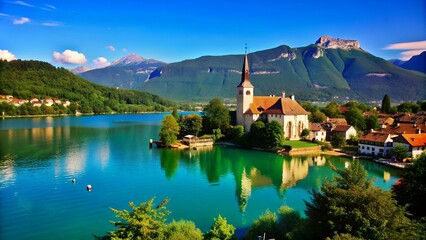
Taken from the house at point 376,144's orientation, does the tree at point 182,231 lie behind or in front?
in front

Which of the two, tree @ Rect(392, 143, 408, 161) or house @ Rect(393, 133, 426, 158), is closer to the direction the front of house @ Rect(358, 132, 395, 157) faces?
the tree

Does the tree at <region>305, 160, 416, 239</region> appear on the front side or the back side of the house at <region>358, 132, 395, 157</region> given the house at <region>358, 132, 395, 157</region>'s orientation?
on the front side

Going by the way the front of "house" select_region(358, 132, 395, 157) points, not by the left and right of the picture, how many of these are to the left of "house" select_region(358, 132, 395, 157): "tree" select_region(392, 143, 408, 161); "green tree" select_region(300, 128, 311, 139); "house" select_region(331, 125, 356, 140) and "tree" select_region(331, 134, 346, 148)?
1

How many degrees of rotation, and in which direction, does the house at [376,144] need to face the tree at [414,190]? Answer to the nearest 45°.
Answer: approximately 45° to its left

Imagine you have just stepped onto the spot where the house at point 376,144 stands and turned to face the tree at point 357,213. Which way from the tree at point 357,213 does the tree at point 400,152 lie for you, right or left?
left

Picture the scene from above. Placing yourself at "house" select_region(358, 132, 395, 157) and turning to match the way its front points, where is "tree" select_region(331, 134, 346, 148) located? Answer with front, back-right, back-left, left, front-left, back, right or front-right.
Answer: right

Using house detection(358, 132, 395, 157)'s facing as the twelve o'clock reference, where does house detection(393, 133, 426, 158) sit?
house detection(393, 133, 426, 158) is roughly at 8 o'clock from house detection(358, 132, 395, 157).

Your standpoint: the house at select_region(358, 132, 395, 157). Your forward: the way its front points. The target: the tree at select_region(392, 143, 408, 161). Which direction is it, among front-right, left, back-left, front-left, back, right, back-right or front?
left

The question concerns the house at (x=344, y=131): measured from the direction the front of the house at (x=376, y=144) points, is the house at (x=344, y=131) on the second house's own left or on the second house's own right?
on the second house's own right

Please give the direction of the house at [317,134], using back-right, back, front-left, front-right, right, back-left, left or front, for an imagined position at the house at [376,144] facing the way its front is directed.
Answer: right

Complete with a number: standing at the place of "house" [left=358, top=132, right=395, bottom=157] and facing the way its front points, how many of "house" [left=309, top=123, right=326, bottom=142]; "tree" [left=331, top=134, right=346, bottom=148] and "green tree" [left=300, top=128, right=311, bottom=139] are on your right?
3

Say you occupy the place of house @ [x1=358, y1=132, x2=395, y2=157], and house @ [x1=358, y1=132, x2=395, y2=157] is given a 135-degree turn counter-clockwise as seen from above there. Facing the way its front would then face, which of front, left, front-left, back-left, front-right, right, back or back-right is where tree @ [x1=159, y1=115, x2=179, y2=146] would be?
back

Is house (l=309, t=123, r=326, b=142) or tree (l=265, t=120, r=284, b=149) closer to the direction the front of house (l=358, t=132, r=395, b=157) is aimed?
the tree

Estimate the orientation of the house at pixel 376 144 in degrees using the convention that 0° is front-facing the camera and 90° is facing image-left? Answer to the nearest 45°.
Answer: approximately 45°

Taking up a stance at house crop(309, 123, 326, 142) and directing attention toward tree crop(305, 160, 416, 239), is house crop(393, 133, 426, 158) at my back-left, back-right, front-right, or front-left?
front-left
